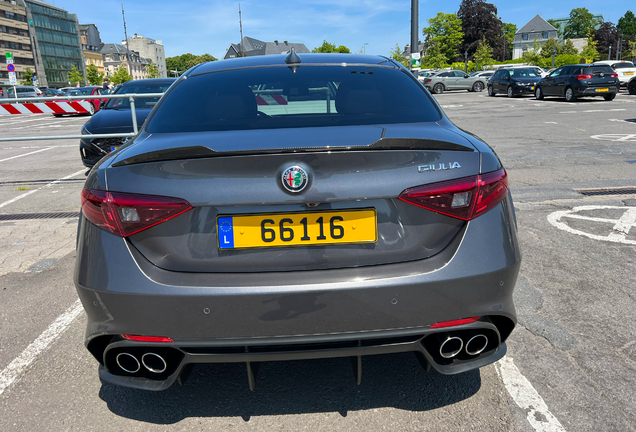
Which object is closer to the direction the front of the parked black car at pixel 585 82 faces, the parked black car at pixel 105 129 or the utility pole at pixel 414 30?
the utility pole

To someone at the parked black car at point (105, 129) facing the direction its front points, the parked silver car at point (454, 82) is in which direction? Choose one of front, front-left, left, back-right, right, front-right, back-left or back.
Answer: back

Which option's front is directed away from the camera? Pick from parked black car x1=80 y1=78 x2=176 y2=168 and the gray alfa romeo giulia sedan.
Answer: the gray alfa romeo giulia sedan

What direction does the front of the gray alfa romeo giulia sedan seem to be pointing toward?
away from the camera

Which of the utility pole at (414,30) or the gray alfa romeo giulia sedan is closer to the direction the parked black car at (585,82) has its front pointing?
the utility pole

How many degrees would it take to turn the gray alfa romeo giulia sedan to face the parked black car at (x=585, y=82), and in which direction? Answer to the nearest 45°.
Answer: approximately 45° to its right

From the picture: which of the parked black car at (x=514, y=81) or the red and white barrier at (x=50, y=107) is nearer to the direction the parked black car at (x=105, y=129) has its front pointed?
the red and white barrier

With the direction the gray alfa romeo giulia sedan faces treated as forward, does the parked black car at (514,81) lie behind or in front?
in front

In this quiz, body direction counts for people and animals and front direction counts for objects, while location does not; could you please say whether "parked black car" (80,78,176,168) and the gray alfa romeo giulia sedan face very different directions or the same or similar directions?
very different directions

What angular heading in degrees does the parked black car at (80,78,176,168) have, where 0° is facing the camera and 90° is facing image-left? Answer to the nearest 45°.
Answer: approximately 45°

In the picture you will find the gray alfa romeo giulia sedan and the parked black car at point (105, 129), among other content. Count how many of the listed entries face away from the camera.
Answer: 1

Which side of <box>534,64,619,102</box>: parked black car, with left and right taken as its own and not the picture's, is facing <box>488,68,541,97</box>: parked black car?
front

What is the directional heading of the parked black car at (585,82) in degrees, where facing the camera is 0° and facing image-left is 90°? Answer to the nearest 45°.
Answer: approximately 135°
